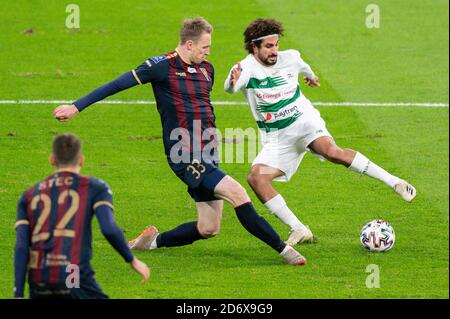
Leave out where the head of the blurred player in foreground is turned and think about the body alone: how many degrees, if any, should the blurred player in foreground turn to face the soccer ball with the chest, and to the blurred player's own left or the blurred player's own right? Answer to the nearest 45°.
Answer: approximately 45° to the blurred player's own right

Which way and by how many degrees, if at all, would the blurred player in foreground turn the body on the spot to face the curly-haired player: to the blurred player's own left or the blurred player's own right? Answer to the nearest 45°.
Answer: approximately 45° to the blurred player's own right

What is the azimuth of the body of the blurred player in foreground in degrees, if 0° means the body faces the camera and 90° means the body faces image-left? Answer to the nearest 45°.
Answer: approximately 180°

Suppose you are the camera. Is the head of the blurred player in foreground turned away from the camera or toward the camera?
away from the camera
